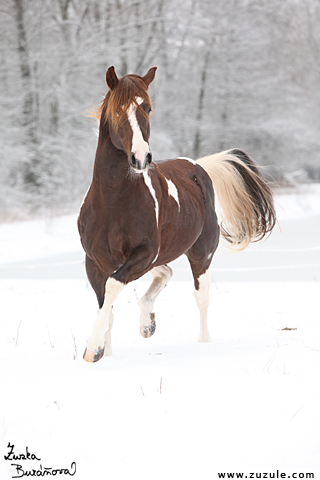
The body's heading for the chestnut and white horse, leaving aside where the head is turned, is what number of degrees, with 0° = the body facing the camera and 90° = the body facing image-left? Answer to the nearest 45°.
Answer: approximately 45°
